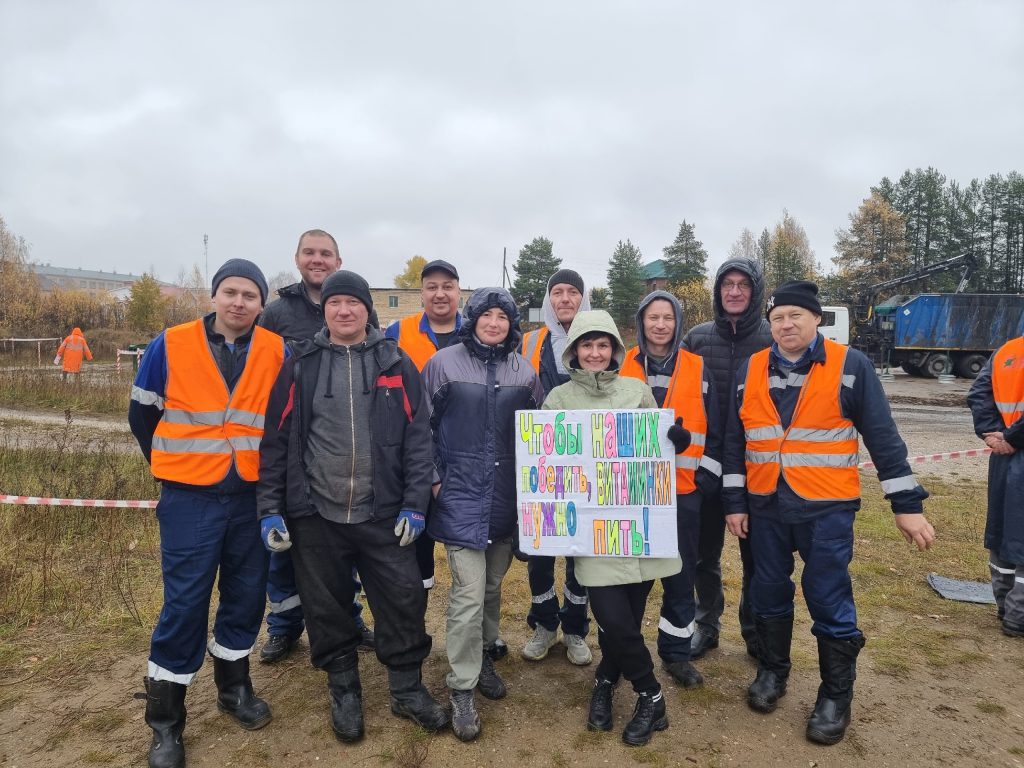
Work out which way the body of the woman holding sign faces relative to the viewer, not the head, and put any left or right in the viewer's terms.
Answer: facing the viewer

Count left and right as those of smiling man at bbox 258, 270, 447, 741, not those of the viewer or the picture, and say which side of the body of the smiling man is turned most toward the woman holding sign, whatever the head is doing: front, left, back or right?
left

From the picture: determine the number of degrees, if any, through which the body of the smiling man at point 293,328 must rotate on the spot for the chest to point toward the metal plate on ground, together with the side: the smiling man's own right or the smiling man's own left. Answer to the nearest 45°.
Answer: approximately 90° to the smiling man's own left

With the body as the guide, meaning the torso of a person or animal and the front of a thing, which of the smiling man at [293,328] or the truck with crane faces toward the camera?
the smiling man

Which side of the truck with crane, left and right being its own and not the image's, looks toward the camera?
left

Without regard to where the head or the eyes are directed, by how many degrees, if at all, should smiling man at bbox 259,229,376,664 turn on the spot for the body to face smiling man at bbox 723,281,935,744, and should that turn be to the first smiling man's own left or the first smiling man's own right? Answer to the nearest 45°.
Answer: approximately 45° to the first smiling man's own left

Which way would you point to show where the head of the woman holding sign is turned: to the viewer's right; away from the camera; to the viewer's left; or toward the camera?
toward the camera

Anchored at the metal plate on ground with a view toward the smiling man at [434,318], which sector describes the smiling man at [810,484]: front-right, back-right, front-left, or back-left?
front-left

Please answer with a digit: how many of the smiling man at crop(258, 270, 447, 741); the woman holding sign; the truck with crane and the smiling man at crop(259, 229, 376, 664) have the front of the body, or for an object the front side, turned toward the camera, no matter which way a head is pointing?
3

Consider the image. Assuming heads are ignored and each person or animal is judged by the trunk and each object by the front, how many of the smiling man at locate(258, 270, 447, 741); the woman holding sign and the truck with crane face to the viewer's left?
1

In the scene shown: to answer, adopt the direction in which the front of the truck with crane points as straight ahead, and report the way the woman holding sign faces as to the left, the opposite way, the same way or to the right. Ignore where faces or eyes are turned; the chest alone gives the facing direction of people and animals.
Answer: to the left

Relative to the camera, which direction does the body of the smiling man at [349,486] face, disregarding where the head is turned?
toward the camera

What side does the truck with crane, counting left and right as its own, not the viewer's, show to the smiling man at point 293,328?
left

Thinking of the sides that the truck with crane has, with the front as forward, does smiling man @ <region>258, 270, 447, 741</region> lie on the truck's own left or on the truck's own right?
on the truck's own left

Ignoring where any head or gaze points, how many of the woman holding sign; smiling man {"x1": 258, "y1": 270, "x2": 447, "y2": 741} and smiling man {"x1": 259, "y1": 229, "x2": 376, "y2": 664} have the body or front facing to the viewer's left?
0

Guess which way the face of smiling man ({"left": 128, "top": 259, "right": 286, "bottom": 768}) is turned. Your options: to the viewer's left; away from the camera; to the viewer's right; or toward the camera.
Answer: toward the camera

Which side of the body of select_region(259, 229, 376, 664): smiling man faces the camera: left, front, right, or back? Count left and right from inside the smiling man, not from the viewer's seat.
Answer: front
